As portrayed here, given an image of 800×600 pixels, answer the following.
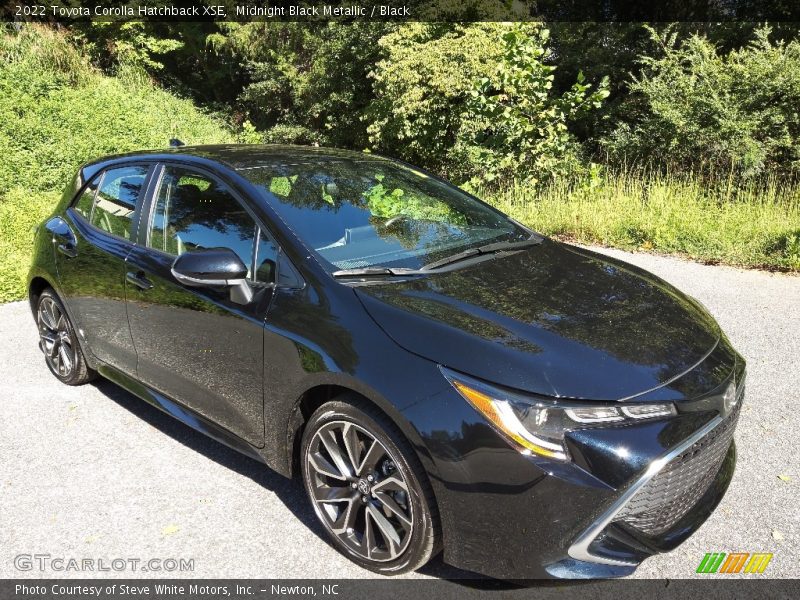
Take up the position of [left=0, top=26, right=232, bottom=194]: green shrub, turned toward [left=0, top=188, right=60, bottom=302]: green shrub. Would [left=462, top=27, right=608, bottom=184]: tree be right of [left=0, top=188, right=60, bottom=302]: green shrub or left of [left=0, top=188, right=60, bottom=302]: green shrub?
left

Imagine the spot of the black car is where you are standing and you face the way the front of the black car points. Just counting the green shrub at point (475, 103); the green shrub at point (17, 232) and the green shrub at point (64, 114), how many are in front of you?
0

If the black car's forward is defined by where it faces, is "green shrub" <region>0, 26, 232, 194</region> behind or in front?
behind

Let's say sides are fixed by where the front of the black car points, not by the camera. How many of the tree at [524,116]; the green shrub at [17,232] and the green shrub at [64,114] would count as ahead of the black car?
0

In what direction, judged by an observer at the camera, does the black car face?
facing the viewer and to the right of the viewer

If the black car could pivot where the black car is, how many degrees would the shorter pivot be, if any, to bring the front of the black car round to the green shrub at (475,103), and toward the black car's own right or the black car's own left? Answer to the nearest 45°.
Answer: approximately 135° to the black car's own left

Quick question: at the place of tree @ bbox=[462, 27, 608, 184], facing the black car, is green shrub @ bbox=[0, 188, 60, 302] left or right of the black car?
right

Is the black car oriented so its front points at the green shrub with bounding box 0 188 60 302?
no

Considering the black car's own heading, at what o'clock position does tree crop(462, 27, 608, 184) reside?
The tree is roughly at 8 o'clock from the black car.
